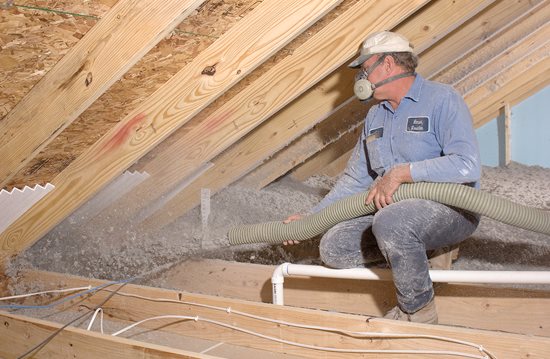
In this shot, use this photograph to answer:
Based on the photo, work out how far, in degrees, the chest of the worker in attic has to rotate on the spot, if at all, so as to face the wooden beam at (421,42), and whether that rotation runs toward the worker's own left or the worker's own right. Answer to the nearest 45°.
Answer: approximately 180°

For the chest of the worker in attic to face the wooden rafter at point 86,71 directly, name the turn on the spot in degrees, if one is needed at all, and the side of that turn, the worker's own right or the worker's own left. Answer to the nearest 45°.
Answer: approximately 45° to the worker's own right

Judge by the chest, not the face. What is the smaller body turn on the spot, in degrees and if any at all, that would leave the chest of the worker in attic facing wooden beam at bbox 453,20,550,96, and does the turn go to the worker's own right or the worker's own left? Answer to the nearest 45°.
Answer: approximately 180°

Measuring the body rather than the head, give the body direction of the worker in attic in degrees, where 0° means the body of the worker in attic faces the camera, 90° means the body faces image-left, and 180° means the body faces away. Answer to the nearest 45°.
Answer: approximately 45°

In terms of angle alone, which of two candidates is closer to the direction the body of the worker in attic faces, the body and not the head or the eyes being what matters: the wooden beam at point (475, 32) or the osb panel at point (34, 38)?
the osb panel

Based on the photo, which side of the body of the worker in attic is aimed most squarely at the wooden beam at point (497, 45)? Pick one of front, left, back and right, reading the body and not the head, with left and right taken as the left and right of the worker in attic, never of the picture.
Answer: back

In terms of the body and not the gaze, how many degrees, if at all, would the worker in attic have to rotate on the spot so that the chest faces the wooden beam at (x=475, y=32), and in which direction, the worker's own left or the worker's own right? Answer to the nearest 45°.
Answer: approximately 180°

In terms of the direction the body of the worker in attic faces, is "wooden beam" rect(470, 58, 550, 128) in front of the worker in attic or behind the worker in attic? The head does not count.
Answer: behind
